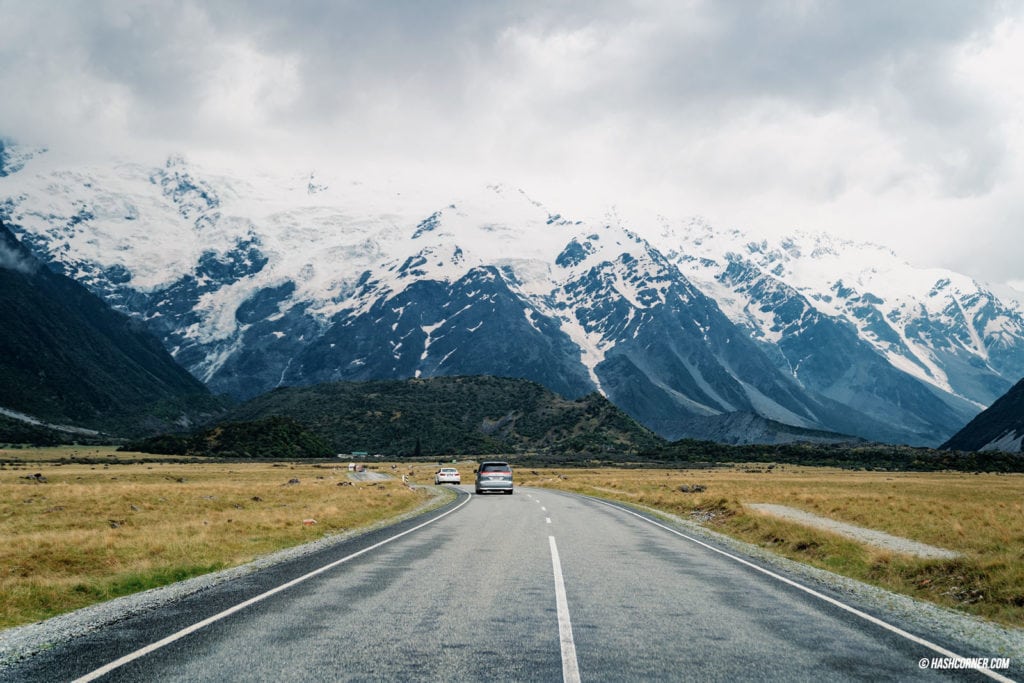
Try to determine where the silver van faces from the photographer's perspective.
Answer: facing away from the viewer
